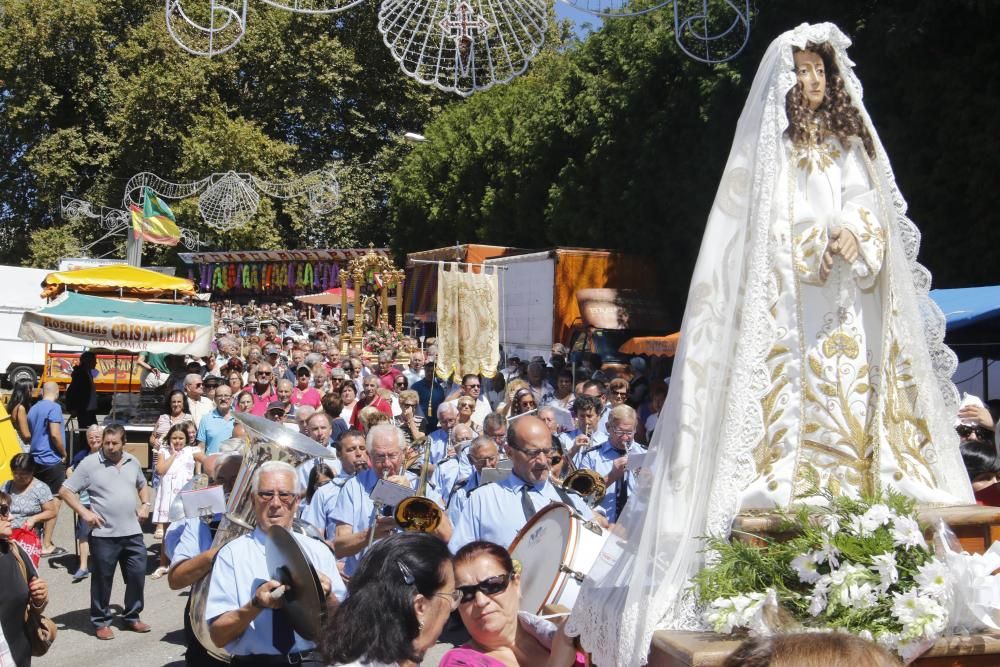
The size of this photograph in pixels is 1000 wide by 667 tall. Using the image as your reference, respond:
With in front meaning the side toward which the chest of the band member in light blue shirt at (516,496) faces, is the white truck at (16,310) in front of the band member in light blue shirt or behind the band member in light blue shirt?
behind

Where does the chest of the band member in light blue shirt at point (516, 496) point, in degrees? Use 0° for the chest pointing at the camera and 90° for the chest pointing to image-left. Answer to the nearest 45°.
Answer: approximately 315°

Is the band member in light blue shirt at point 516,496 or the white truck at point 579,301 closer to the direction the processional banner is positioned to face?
the band member in light blue shirt

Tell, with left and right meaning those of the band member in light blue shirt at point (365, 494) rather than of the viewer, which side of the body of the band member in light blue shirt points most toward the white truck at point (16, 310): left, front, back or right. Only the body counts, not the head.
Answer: back

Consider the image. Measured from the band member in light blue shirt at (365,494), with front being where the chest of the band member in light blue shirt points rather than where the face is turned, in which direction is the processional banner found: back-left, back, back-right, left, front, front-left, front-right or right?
back

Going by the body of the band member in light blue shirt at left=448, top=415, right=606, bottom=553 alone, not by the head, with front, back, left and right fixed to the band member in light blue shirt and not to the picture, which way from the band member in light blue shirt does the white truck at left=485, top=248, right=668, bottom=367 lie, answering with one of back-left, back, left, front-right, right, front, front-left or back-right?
back-left

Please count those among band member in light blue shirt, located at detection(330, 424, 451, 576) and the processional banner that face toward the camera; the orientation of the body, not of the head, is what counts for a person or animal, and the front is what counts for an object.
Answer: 2

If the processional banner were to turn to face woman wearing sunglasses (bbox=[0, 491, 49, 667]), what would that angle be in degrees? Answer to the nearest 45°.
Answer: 0° — it already faces them
